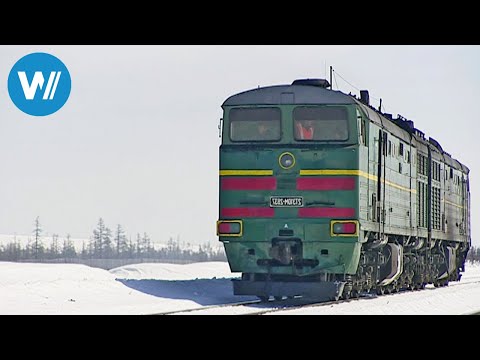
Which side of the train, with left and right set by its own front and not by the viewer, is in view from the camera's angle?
front
